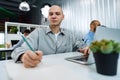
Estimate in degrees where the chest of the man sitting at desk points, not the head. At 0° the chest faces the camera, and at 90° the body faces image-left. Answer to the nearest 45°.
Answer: approximately 0°

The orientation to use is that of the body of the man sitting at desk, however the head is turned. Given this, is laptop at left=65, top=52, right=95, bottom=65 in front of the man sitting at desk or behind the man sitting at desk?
in front

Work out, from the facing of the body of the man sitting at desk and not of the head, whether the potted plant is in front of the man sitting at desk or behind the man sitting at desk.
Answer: in front

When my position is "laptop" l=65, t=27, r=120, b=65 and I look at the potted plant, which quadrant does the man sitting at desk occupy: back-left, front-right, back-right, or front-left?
back-right
